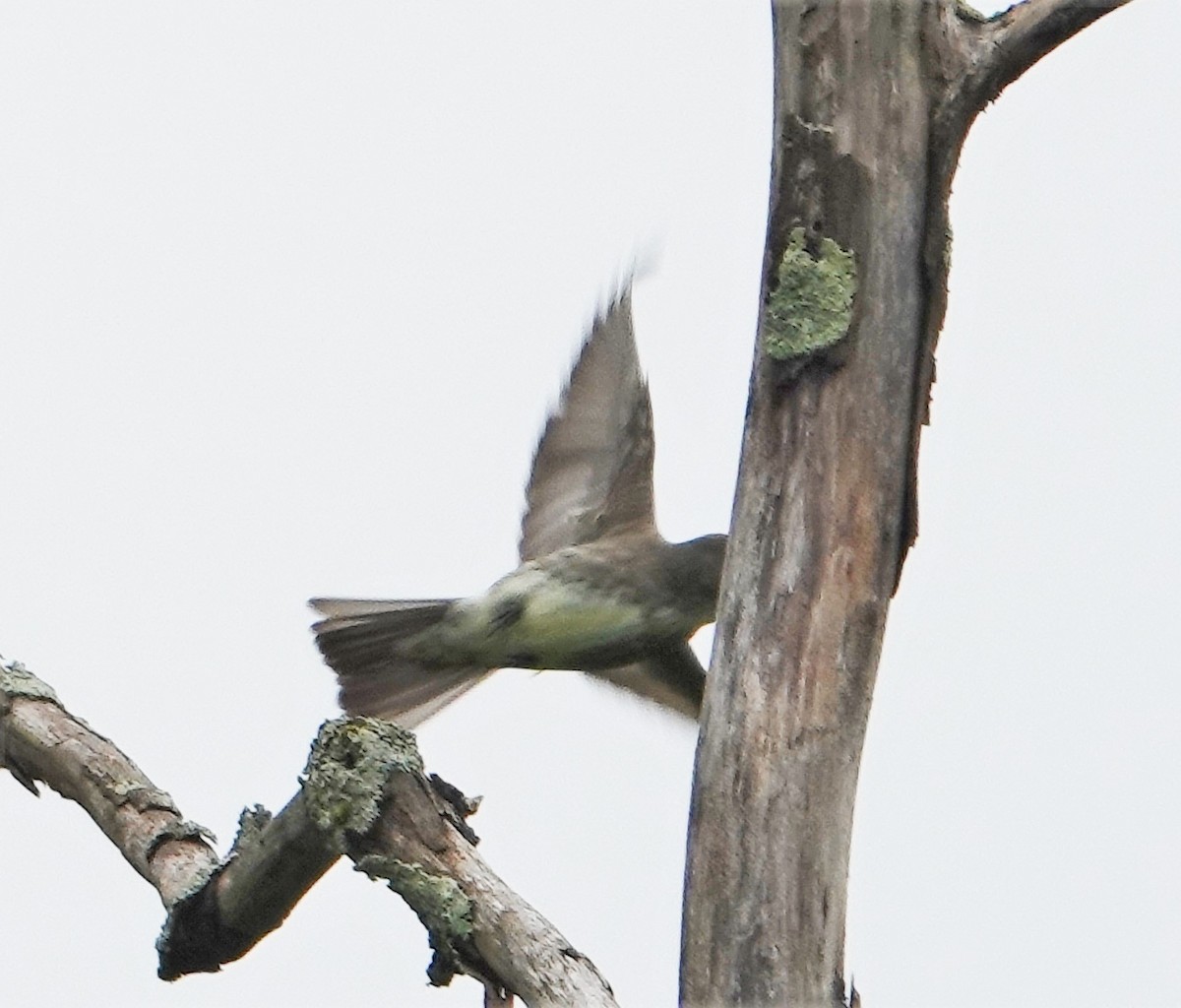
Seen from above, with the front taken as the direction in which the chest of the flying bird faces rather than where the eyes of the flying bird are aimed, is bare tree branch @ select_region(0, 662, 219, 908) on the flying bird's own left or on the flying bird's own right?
on the flying bird's own right

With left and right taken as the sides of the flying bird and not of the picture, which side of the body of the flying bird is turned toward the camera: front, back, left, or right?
right

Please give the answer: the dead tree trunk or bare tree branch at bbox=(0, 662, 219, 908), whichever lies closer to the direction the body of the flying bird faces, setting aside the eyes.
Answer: the dead tree trunk

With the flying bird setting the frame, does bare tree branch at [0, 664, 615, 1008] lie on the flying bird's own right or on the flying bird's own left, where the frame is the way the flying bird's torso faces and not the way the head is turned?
on the flying bird's own right

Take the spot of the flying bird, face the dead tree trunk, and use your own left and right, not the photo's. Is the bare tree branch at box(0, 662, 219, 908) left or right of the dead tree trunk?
right
